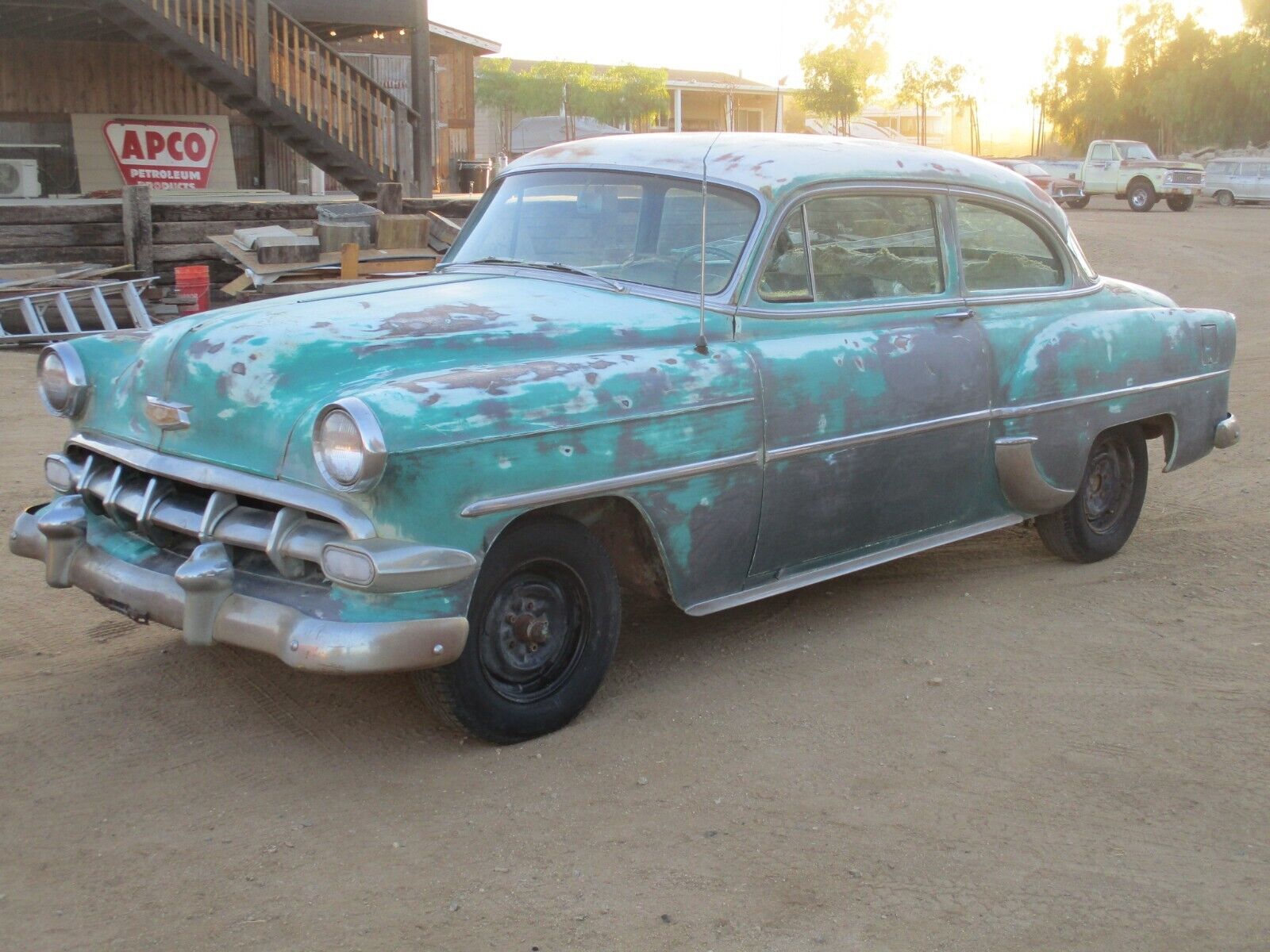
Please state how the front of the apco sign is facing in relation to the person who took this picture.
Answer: facing the viewer

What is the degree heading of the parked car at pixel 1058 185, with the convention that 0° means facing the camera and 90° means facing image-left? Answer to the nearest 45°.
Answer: approximately 315°

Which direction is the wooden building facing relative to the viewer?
toward the camera

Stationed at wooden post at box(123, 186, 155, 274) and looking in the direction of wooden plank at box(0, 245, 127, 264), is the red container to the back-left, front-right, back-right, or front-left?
back-left

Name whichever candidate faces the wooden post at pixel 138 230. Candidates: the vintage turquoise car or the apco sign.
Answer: the apco sign

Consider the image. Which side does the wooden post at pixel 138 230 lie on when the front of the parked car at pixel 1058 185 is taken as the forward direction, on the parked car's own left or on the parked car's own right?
on the parked car's own right

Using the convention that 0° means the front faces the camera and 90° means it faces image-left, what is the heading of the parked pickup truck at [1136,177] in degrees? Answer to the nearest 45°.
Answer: approximately 315°

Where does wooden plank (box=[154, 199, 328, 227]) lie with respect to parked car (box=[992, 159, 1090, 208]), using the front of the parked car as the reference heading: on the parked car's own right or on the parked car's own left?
on the parked car's own right

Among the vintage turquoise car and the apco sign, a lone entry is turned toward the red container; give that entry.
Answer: the apco sign

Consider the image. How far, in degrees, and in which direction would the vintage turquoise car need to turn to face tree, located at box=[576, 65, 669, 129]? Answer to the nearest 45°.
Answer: approximately 135° to its right

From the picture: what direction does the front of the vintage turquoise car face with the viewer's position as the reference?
facing the viewer and to the left of the viewer

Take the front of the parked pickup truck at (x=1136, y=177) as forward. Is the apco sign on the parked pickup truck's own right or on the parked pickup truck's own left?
on the parked pickup truck's own right

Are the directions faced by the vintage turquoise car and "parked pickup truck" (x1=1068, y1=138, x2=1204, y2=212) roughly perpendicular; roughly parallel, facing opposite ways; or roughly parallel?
roughly perpendicular

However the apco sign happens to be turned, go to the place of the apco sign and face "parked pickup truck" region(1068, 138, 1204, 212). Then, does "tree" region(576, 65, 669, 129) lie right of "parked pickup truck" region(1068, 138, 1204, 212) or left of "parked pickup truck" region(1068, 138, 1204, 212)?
left

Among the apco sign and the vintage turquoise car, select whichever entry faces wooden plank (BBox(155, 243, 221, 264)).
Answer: the apco sign

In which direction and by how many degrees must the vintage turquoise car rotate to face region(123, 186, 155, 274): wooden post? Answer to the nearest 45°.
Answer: approximately 90° to its right
